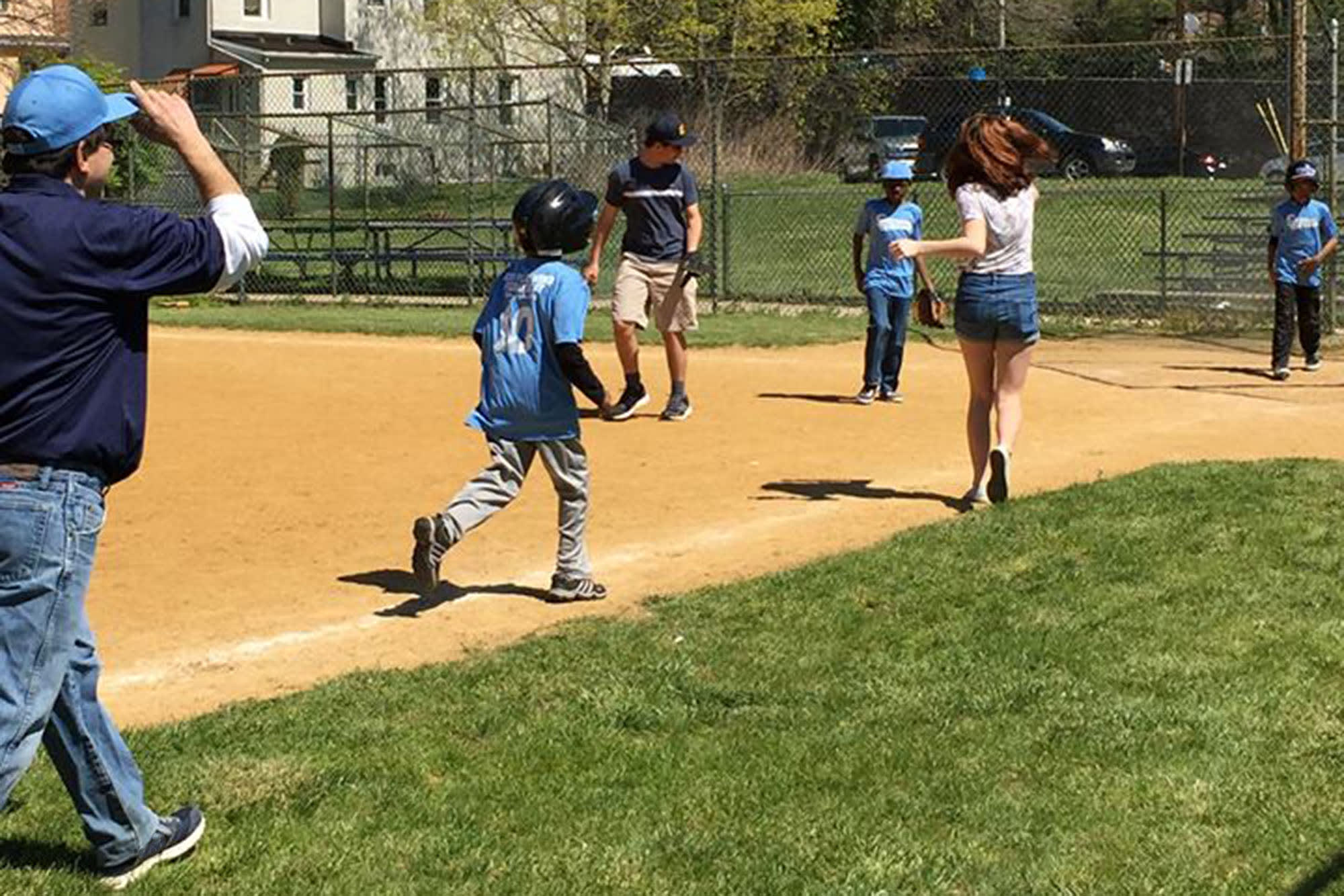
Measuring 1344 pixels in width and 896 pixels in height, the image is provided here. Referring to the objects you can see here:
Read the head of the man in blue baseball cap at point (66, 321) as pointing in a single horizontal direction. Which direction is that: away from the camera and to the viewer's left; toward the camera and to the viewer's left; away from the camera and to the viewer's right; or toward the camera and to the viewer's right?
away from the camera and to the viewer's right

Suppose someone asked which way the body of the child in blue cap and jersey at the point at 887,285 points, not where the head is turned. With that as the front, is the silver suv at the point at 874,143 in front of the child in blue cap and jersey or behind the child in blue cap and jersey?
behind

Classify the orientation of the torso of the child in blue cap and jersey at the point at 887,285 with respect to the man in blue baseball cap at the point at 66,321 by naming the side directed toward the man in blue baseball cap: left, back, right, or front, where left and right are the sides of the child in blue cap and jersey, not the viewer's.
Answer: front

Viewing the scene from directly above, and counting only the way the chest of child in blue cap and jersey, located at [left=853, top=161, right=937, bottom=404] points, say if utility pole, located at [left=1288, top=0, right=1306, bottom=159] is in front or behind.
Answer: behind

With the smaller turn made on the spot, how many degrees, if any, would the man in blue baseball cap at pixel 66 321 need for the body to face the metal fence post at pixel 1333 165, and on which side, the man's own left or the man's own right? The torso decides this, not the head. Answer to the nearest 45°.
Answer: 0° — they already face it

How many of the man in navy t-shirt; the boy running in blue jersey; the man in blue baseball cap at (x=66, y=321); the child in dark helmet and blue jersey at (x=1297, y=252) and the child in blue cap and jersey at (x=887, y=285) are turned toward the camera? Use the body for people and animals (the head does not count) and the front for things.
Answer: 3

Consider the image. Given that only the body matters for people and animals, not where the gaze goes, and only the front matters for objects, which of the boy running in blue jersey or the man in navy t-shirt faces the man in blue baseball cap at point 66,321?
the man in navy t-shirt

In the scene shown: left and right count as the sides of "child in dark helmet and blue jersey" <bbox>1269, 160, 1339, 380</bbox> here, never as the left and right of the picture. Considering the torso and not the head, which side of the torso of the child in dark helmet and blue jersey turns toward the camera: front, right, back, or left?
front

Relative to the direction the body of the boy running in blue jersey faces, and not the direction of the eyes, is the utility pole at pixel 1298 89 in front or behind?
in front

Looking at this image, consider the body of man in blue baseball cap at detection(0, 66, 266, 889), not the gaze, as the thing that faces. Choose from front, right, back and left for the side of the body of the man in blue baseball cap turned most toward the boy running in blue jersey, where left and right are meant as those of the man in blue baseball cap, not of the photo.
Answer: front

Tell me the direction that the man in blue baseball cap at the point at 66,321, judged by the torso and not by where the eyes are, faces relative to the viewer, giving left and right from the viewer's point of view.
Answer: facing away from the viewer and to the right of the viewer

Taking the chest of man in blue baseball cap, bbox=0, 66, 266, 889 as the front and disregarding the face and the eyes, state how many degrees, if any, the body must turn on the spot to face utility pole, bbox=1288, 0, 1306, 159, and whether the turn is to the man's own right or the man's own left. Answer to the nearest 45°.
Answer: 0° — they already face it
